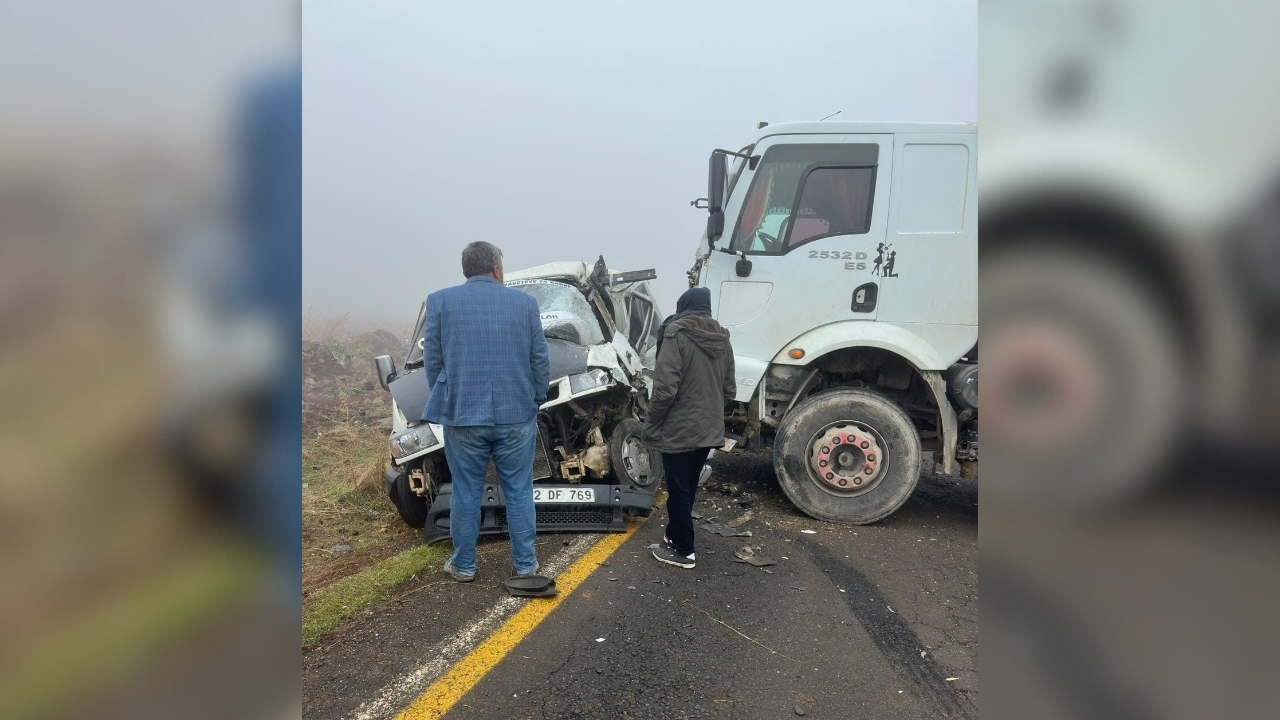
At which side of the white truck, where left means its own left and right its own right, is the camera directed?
left

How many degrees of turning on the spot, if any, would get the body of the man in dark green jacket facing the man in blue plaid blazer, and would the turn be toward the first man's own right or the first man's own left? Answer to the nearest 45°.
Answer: approximately 90° to the first man's own left

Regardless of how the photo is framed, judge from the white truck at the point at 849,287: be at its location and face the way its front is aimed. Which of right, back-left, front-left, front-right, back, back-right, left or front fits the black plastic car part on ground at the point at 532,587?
front-left

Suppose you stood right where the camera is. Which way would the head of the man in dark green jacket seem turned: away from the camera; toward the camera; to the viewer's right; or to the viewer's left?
away from the camera

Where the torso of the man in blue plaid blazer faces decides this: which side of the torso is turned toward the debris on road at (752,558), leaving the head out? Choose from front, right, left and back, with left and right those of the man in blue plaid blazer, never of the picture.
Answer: right

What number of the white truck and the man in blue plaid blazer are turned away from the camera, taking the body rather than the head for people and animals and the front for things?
1

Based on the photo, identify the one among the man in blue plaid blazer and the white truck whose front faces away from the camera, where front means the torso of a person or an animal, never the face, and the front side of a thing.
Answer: the man in blue plaid blazer

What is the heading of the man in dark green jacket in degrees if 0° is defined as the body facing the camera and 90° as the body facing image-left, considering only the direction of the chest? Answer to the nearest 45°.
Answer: approximately 135°

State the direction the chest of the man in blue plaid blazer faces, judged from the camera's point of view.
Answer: away from the camera
